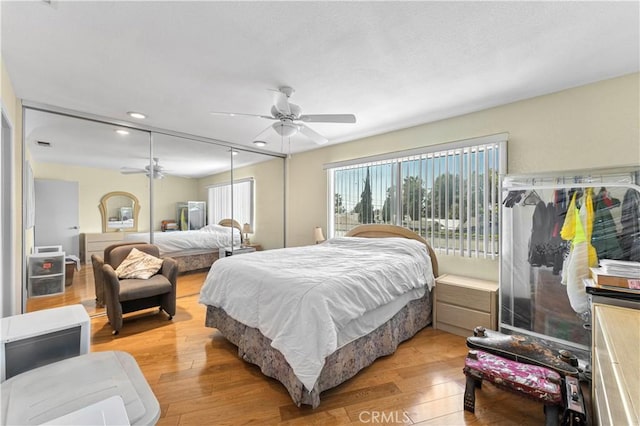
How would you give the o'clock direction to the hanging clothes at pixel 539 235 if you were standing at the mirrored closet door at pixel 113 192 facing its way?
The hanging clothes is roughly at 12 o'clock from the mirrored closet door.

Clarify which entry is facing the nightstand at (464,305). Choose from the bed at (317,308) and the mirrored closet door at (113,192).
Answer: the mirrored closet door

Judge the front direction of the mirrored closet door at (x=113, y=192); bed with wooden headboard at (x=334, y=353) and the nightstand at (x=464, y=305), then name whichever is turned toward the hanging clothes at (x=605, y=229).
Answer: the mirrored closet door

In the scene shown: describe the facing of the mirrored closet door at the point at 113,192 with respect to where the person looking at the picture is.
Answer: facing the viewer and to the right of the viewer

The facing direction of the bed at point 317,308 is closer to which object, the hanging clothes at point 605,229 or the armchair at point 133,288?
the armchair

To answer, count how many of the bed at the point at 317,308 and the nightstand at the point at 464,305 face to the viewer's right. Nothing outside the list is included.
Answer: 0

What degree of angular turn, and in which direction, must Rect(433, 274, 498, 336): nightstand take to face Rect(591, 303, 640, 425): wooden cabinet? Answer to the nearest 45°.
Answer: approximately 45° to its left

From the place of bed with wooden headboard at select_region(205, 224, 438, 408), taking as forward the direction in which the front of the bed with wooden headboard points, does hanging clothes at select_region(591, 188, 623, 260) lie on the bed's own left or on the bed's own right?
on the bed's own left

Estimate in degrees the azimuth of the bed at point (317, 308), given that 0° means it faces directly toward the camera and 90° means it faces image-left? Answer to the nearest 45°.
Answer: approximately 45°

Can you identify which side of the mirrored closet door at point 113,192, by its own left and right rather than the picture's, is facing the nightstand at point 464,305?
front

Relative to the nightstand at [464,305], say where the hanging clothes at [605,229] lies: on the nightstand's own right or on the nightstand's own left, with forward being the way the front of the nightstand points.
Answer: on the nightstand's own left

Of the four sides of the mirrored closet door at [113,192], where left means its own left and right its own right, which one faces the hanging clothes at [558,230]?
front

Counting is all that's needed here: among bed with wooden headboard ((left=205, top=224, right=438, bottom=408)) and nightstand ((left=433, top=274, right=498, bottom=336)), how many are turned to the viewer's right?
0

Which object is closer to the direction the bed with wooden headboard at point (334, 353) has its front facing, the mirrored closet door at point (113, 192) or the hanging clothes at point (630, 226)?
the mirrored closet door
